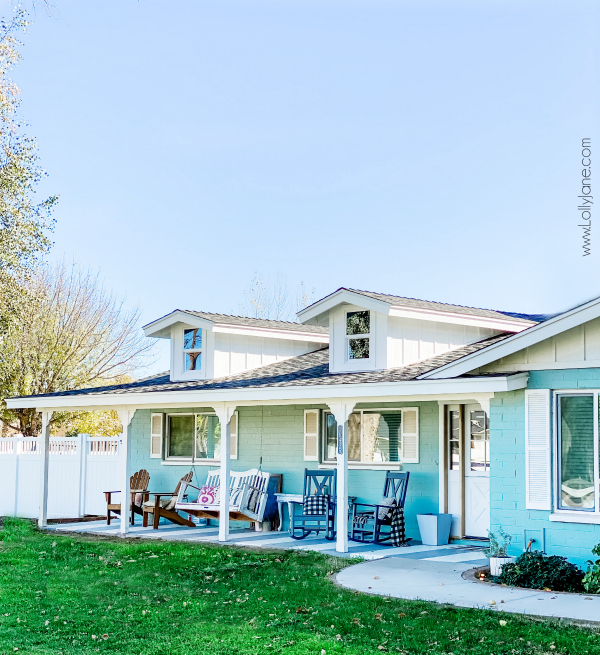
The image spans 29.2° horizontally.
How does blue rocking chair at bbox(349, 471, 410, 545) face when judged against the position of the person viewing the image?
facing the viewer and to the left of the viewer

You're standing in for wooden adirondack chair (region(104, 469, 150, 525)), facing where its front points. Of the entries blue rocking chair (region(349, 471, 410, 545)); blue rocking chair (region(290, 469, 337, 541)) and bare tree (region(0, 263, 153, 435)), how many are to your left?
2

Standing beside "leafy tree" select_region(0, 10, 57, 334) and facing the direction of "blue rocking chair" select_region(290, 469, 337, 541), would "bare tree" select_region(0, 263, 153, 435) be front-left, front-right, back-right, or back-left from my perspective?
back-left

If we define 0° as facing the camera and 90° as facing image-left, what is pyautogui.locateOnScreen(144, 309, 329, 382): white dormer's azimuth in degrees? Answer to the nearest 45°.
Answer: approximately 45°

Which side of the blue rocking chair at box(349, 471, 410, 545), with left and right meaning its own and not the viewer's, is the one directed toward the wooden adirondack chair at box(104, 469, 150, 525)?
right

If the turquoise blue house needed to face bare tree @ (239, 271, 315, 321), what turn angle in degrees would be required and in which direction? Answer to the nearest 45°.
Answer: approximately 135° to its right

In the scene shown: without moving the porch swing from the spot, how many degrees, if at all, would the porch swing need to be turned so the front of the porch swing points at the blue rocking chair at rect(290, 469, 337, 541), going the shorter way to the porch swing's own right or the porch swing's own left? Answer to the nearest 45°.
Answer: approximately 90° to the porch swing's own left
